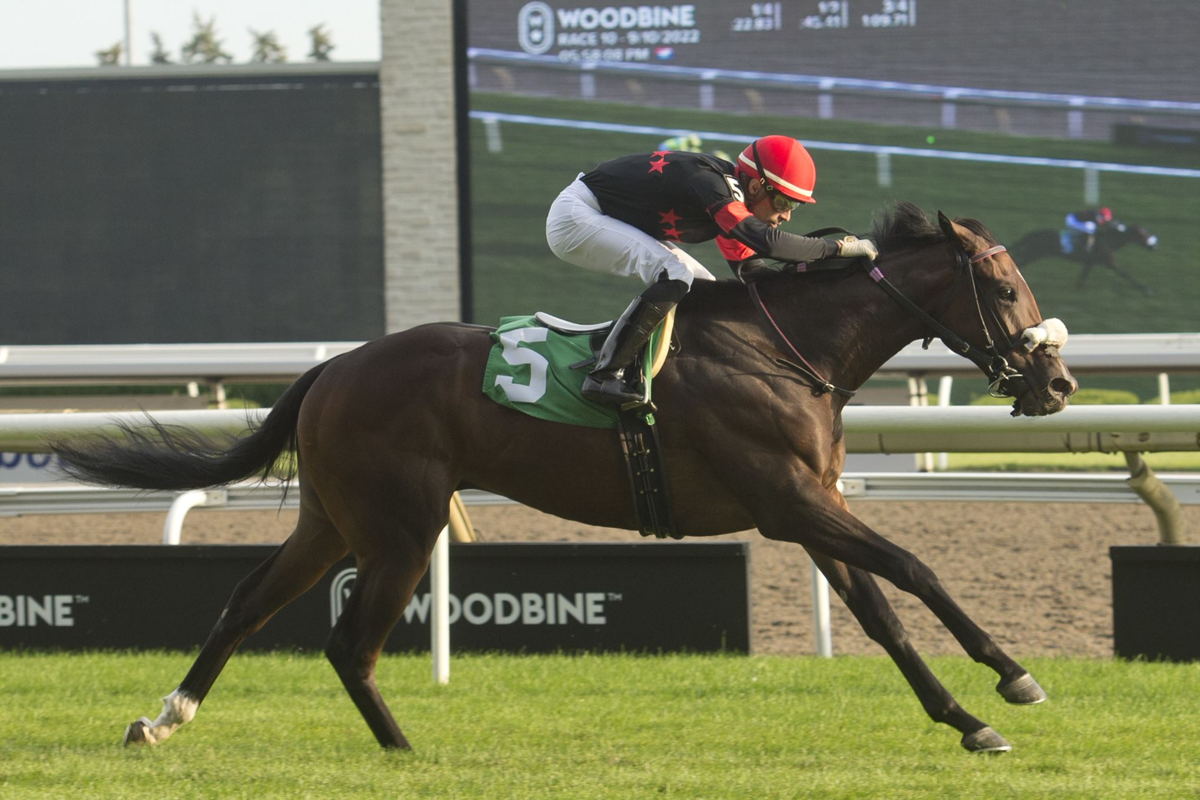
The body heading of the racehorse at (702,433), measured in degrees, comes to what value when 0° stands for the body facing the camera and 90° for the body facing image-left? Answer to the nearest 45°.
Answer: approximately 270°

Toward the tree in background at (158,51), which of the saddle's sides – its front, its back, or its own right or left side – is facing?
left

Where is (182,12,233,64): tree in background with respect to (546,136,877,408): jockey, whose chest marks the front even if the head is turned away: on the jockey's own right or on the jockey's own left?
on the jockey's own left

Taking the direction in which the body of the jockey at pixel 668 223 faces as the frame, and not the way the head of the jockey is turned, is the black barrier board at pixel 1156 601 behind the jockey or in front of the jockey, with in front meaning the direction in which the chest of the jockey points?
in front

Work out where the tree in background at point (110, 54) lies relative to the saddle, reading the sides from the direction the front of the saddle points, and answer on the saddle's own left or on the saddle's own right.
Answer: on the saddle's own left

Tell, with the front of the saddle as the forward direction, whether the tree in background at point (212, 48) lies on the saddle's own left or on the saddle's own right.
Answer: on the saddle's own left

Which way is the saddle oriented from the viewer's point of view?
to the viewer's right

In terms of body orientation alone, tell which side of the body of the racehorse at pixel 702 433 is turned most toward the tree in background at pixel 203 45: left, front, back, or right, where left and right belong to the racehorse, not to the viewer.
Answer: left

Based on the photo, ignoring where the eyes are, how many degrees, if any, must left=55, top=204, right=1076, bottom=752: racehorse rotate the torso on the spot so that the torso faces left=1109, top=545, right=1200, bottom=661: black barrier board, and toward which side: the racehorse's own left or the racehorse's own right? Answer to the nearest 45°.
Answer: approximately 45° to the racehorse's own left

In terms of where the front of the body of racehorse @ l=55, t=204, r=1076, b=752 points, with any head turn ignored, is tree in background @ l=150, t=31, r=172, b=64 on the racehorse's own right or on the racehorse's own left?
on the racehorse's own left

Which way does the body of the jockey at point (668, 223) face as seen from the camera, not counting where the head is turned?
to the viewer's right
